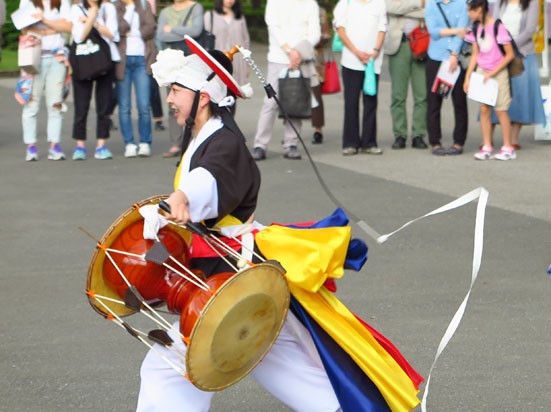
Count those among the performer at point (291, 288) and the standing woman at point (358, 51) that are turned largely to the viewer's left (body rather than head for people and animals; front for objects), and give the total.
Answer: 1

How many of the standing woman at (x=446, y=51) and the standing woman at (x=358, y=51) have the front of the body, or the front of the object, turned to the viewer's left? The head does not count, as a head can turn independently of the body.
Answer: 0

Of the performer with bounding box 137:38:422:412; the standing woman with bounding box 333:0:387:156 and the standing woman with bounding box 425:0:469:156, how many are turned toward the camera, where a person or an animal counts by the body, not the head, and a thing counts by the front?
2

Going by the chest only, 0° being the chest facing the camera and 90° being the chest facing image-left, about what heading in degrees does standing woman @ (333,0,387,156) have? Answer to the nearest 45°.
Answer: approximately 0°

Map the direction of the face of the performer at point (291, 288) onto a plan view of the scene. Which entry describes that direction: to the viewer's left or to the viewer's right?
to the viewer's left

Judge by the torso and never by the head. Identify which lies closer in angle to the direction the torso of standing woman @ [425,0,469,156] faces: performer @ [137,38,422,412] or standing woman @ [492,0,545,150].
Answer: the performer

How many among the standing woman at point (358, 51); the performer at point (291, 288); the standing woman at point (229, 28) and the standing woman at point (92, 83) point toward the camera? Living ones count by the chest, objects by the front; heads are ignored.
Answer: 3

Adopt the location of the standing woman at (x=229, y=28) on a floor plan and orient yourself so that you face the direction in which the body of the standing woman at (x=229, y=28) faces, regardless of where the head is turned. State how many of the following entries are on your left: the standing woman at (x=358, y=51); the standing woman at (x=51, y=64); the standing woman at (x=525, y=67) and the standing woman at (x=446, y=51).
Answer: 3

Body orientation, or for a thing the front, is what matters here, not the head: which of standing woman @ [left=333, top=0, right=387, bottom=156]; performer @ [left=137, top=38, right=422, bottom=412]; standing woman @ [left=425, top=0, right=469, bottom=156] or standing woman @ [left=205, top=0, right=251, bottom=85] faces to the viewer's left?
the performer

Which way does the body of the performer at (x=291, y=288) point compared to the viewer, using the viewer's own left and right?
facing to the left of the viewer

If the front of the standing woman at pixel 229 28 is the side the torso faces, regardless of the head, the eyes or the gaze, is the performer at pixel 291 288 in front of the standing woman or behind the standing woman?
in front
